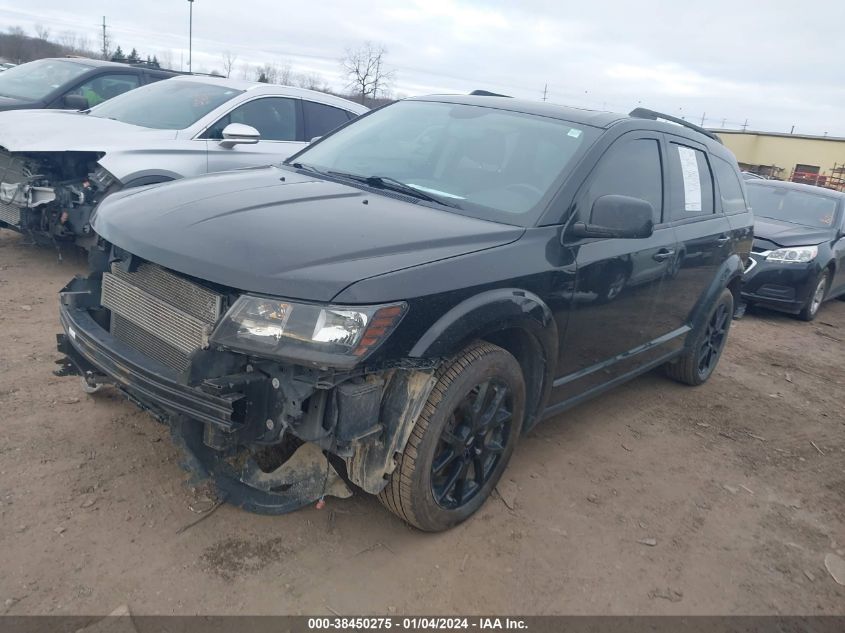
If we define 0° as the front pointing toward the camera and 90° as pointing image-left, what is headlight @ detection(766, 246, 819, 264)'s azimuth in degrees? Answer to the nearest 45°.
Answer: approximately 45°

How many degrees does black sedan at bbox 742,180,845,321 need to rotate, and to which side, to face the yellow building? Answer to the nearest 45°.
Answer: approximately 135° to its right

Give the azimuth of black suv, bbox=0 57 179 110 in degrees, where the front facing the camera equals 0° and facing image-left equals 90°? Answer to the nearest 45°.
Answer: approximately 45°

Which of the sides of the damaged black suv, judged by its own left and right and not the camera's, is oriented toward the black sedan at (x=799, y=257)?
back

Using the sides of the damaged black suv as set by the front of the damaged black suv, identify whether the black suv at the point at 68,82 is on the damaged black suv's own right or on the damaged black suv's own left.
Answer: on the damaged black suv's own right
